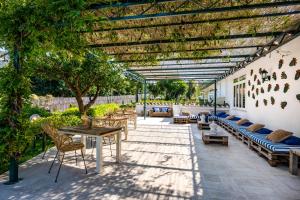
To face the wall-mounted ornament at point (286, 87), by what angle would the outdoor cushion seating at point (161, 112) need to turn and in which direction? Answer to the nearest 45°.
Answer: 0° — it already faces it

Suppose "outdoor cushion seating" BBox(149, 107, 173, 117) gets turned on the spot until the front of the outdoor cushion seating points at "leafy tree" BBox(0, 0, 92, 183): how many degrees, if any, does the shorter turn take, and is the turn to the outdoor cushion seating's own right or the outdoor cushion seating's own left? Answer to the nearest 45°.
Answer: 0° — it already faces it

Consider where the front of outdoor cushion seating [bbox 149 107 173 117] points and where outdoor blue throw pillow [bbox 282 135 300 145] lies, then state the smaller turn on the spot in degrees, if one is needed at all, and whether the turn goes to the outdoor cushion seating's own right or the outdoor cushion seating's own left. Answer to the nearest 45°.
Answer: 0° — it already faces it

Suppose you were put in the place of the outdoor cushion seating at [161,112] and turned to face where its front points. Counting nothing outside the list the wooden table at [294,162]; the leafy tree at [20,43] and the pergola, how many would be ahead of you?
3

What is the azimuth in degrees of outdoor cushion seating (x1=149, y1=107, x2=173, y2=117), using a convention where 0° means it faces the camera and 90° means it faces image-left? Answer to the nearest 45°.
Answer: approximately 0°
